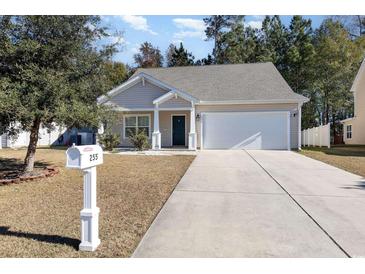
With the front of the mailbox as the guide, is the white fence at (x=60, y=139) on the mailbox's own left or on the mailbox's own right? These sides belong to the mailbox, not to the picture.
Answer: on the mailbox's own right

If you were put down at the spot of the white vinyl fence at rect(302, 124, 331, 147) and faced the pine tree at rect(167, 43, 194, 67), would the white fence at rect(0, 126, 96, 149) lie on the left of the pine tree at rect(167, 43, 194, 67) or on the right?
left

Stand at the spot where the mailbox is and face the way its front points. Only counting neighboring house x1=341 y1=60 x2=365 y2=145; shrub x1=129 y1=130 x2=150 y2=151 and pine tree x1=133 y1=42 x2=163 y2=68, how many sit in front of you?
0

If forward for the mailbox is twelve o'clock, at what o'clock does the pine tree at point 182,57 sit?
The pine tree is roughly at 5 o'clock from the mailbox.

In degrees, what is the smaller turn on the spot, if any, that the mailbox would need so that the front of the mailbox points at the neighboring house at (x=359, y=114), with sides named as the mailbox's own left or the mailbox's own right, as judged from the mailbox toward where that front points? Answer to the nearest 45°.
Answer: approximately 180°

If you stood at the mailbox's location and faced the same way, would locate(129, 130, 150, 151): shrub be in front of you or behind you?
behind

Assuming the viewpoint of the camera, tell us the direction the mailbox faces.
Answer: facing the viewer and to the left of the viewer

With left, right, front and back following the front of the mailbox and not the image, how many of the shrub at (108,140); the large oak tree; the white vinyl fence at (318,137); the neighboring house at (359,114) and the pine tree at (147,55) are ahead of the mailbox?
0

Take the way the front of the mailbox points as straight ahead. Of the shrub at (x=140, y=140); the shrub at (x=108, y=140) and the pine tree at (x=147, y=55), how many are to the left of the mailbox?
0

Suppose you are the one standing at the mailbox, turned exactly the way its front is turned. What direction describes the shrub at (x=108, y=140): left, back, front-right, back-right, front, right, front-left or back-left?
back-right

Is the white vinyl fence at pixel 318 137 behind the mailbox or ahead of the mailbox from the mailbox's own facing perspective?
behind

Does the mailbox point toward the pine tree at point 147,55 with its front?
no

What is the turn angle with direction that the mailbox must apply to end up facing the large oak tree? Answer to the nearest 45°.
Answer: approximately 135° to its right

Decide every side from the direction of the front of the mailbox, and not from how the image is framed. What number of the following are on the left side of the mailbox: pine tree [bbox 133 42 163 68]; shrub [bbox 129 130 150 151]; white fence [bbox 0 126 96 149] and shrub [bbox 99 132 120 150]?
0
